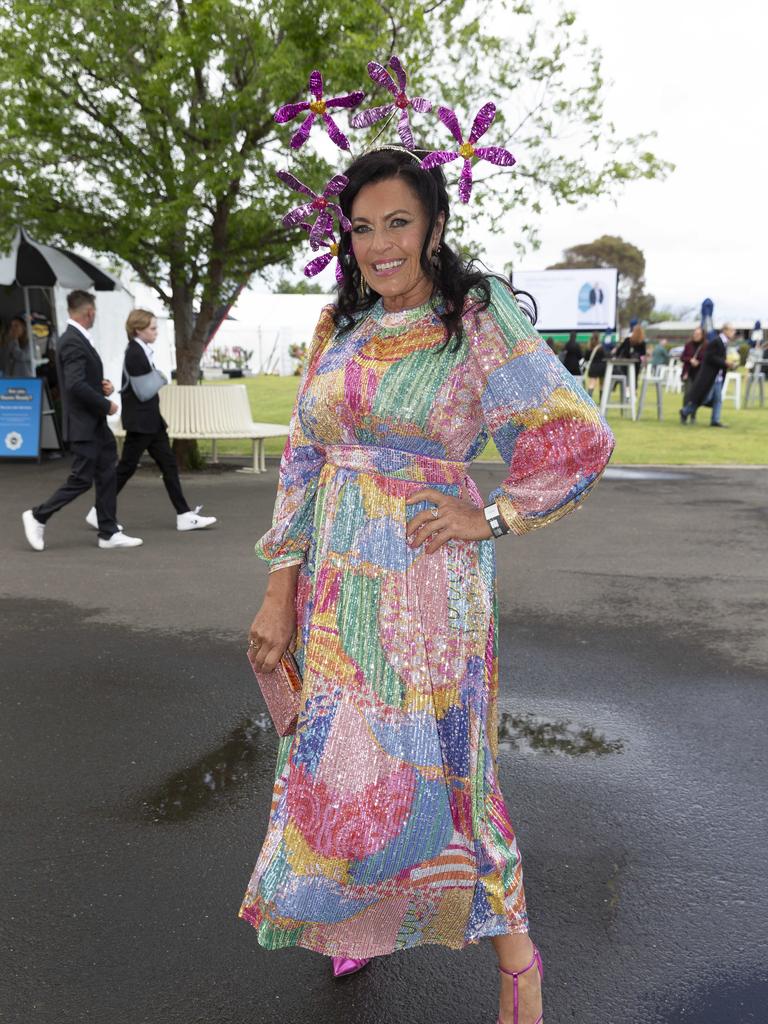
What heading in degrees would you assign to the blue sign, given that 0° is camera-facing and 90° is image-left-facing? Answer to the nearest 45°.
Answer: approximately 0°

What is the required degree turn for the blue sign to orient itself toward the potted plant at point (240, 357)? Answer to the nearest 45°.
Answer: approximately 180°

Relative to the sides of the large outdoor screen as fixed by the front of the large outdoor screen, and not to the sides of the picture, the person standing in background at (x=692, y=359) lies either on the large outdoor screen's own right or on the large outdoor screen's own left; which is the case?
on the large outdoor screen's own left

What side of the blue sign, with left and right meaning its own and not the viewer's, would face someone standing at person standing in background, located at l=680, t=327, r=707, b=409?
left

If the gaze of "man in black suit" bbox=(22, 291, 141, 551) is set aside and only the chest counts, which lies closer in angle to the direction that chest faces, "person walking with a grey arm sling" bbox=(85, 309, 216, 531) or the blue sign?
the person walking with a grey arm sling

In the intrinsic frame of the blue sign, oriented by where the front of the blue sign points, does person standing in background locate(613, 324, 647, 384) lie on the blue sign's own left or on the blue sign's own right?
on the blue sign's own left

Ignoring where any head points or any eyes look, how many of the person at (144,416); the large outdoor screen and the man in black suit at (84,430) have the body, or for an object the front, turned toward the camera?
1

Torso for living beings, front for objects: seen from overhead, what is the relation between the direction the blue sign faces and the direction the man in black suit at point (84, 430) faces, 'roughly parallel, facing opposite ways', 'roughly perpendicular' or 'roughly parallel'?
roughly perpendicular

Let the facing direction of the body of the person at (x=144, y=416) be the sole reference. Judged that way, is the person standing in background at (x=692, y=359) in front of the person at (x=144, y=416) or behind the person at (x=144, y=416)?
in front

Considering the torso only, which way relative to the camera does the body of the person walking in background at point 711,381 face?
to the viewer's right

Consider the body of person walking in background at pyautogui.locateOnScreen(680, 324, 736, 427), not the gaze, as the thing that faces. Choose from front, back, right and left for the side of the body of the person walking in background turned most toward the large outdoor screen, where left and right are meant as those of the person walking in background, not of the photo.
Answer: back

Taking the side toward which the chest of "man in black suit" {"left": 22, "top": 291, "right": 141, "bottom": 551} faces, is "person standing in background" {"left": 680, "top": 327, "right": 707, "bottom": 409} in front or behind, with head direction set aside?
in front

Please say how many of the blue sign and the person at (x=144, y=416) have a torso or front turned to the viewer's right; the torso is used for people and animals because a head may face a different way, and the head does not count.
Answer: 1
